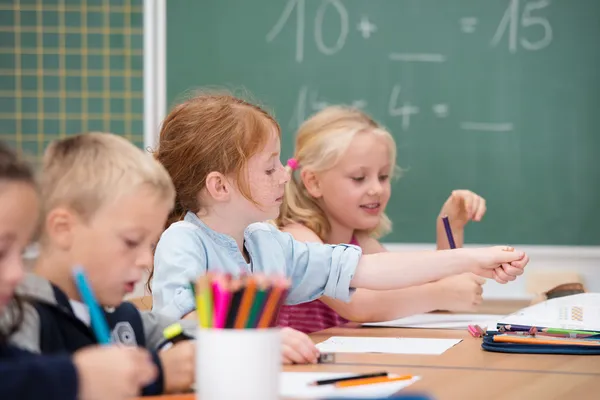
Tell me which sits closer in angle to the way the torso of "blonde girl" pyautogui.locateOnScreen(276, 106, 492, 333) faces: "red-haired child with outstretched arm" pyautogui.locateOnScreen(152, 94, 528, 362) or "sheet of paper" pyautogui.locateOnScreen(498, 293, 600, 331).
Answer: the sheet of paper

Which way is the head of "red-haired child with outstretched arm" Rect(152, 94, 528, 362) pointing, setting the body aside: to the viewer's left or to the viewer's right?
to the viewer's right

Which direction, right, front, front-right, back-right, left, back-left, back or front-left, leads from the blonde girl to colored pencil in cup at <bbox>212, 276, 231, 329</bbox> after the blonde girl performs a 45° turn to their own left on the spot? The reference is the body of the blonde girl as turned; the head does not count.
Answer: right

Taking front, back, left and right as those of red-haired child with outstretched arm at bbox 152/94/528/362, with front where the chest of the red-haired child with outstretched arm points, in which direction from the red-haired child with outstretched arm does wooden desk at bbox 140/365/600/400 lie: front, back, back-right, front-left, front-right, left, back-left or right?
front

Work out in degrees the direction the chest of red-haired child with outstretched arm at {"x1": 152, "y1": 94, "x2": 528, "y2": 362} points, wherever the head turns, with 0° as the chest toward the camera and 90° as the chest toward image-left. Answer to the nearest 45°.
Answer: approximately 315°

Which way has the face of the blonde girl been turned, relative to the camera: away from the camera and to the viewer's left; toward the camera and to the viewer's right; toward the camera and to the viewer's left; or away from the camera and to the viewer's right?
toward the camera and to the viewer's right

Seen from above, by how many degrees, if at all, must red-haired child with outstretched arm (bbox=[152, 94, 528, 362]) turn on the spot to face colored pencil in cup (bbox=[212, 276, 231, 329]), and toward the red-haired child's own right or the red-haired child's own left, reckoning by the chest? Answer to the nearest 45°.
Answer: approximately 45° to the red-haired child's own right

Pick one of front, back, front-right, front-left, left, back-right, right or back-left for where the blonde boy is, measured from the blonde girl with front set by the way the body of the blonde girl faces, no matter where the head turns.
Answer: front-right
